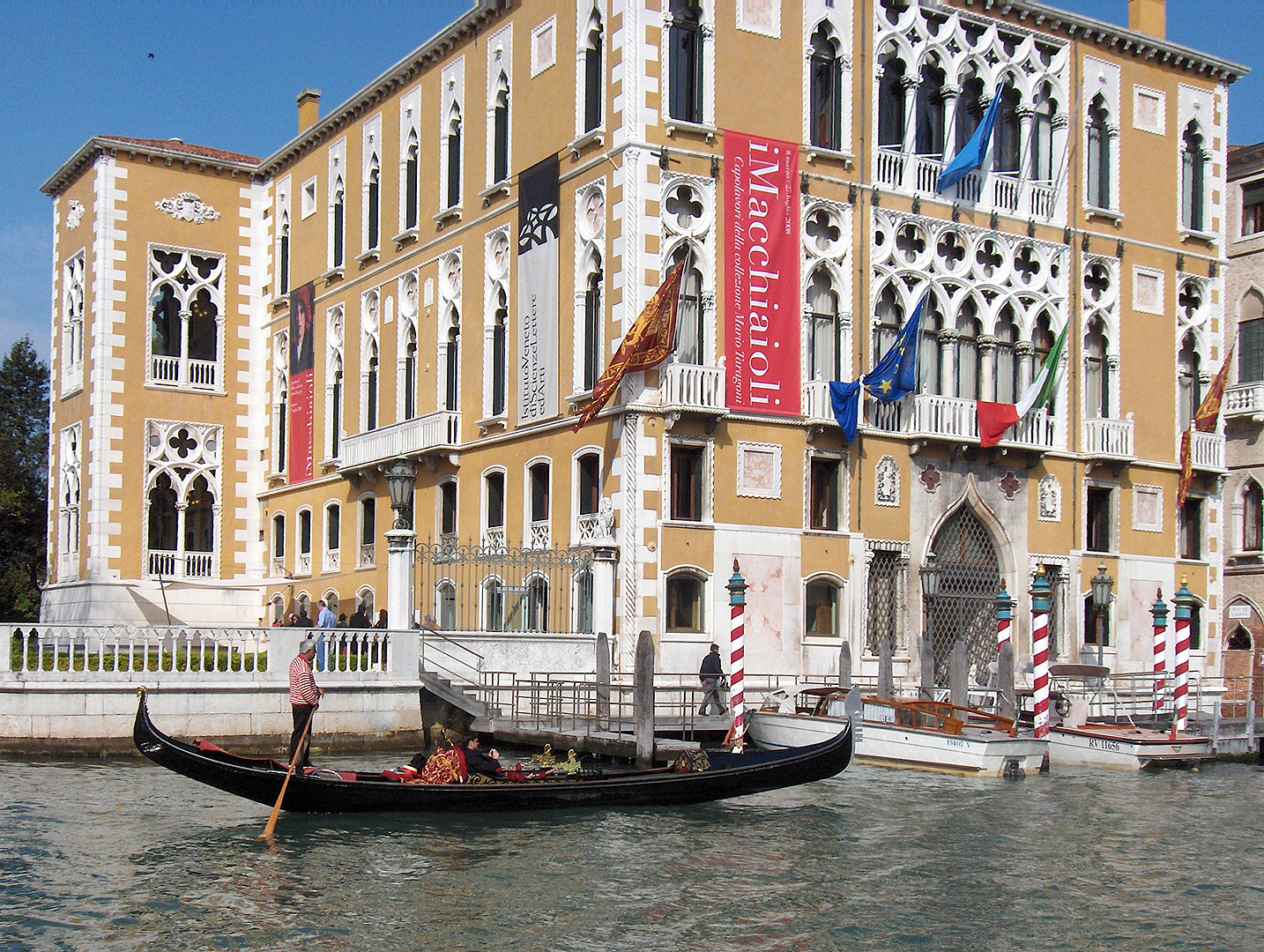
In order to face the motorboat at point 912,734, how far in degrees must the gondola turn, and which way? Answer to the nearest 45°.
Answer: approximately 45° to its left

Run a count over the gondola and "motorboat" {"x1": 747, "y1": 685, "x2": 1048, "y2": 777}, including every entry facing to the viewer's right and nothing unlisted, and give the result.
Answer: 1

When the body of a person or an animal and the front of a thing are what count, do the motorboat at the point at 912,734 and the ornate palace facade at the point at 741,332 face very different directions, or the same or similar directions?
very different directions

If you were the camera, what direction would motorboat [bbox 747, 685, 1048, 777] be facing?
facing away from the viewer and to the left of the viewer

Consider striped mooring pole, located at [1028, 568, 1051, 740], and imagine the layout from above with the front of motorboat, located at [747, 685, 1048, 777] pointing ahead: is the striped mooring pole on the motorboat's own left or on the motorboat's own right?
on the motorboat's own right

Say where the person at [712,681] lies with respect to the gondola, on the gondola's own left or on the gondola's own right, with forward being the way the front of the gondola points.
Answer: on the gondola's own left

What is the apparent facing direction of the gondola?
to the viewer's right
